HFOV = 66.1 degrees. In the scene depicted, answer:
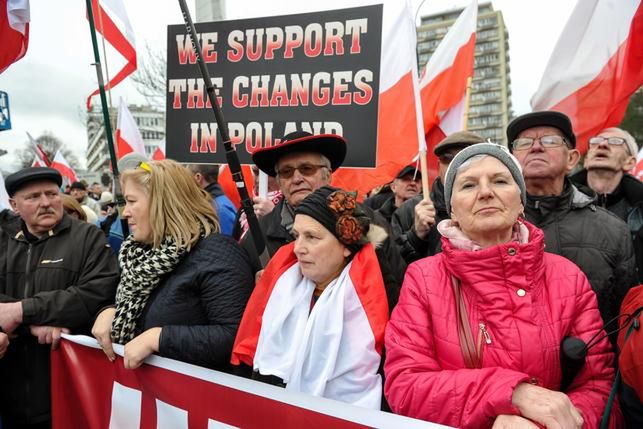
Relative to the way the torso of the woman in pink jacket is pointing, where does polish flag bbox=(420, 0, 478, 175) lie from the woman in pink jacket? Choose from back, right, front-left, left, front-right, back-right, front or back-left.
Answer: back

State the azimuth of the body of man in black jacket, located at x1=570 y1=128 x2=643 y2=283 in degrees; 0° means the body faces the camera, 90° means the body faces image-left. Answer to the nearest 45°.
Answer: approximately 45°

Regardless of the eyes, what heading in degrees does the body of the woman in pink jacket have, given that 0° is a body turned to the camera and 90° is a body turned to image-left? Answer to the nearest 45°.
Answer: approximately 0°
